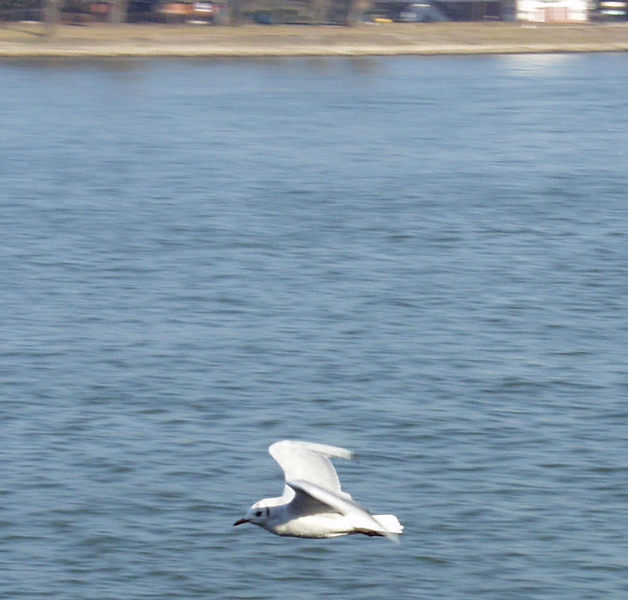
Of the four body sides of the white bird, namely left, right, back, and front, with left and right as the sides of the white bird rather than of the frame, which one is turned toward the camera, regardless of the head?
left
